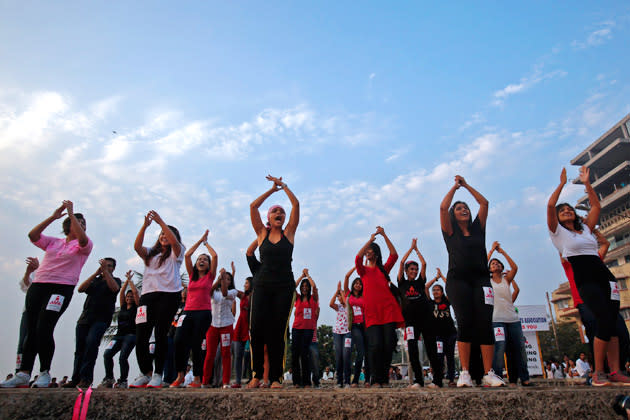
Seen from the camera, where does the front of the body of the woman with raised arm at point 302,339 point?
toward the camera

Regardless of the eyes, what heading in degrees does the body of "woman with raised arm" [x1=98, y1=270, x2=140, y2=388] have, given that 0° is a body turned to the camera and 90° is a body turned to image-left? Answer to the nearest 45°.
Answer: approximately 45°

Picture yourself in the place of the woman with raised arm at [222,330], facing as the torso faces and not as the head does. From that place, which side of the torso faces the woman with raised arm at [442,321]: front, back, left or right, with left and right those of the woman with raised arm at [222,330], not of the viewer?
left

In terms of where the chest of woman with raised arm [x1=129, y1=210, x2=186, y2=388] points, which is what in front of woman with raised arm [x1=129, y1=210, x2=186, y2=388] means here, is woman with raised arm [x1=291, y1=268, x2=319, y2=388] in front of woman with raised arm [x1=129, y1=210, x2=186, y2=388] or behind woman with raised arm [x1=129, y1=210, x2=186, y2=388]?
behind

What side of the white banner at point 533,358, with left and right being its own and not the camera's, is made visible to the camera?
front

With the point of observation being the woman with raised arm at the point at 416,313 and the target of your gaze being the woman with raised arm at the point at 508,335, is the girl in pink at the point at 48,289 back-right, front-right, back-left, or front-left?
back-right

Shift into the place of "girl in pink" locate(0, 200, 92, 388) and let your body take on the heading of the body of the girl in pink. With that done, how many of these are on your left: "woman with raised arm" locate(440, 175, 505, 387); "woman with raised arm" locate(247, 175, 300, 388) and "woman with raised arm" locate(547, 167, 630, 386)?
3

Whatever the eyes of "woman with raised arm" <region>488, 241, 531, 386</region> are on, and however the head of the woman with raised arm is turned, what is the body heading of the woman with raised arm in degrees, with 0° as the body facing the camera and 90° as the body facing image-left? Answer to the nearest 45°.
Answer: approximately 45°

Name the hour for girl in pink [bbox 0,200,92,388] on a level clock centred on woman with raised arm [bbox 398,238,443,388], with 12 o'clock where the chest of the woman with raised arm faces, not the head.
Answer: The girl in pink is roughly at 2 o'clock from the woman with raised arm.
